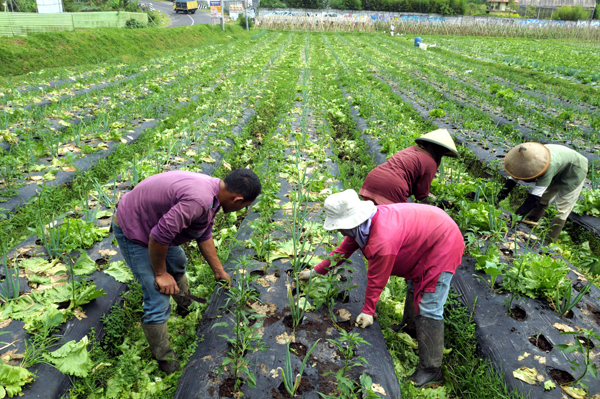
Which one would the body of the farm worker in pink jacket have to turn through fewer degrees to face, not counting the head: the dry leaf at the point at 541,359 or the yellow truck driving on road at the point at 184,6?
the yellow truck driving on road

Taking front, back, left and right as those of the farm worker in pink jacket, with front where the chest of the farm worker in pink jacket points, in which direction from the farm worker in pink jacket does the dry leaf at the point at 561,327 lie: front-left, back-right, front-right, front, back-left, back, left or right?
back

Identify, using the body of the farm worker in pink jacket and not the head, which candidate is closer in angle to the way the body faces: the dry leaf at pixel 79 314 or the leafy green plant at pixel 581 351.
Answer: the dry leaf

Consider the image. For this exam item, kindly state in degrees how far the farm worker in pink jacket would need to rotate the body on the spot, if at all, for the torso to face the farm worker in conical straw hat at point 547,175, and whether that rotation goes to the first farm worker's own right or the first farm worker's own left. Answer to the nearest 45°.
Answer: approximately 135° to the first farm worker's own right

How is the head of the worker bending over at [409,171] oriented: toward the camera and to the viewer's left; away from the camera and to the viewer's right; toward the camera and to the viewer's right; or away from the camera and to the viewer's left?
away from the camera and to the viewer's right

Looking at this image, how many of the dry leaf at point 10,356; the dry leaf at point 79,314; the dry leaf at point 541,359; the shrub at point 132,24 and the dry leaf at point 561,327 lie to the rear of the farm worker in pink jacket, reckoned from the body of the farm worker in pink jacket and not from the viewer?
2

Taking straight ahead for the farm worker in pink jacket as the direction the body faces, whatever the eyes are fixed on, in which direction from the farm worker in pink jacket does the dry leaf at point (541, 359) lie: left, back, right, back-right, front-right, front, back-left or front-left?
back

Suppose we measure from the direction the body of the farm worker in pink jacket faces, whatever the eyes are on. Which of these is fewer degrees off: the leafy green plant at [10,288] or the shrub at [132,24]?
the leafy green plant

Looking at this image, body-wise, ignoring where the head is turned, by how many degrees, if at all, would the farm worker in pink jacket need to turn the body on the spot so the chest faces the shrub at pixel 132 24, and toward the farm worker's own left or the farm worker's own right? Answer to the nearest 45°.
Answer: approximately 45° to the farm worker's own right

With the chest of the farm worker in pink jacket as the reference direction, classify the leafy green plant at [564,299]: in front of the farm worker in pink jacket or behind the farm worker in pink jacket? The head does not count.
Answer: behind

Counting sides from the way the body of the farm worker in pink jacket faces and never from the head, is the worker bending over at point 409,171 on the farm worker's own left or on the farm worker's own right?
on the farm worker's own right

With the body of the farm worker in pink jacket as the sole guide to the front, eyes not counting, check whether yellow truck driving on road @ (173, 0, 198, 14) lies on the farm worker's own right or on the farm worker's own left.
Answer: on the farm worker's own right

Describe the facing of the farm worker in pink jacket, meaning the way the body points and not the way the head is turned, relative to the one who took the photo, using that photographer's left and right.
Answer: facing to the left of the viewer
